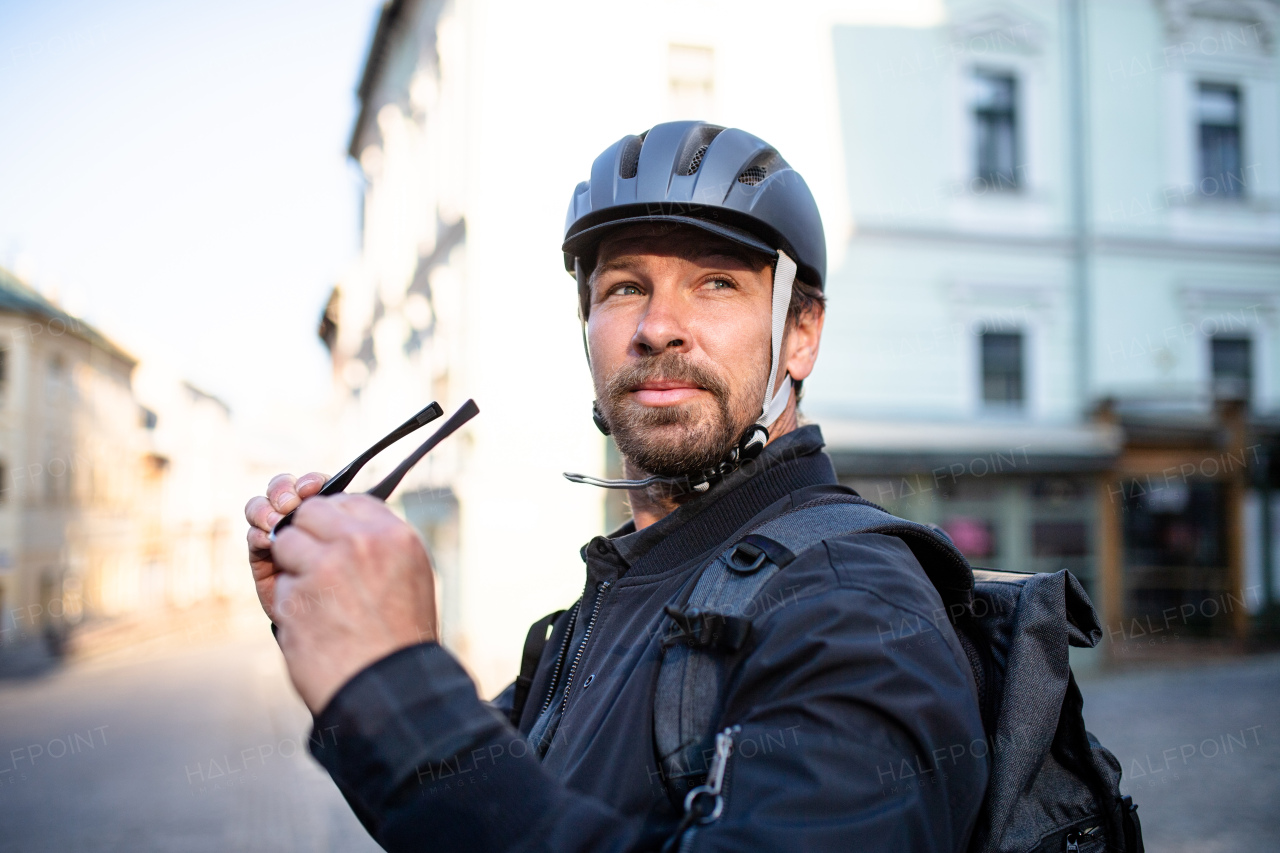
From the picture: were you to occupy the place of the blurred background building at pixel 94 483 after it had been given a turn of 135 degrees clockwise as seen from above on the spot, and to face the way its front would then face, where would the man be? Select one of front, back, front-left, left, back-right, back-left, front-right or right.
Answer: left

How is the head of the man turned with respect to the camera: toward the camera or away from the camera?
toward the camera

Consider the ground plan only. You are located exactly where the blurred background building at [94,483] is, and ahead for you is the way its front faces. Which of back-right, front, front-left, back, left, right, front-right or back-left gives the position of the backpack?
front-right
